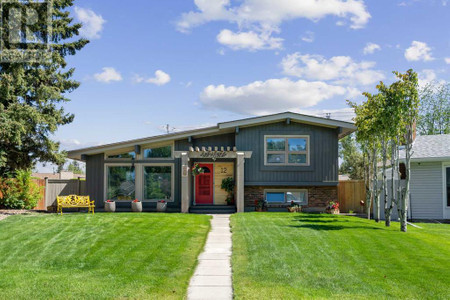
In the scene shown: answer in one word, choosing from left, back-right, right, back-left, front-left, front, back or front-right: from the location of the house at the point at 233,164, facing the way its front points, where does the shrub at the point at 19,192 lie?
right

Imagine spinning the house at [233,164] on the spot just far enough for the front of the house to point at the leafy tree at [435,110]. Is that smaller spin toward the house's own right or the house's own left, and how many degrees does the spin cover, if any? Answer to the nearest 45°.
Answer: approximately 135° to the house's own left

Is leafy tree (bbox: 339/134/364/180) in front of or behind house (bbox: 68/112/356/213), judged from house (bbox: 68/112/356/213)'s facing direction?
behind

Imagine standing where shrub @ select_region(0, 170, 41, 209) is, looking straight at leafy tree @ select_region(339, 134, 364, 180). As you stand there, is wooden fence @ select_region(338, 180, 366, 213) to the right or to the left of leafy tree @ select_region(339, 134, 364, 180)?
right

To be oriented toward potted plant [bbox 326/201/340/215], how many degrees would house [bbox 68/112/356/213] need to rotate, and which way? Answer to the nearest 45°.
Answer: approximately 90° to its left

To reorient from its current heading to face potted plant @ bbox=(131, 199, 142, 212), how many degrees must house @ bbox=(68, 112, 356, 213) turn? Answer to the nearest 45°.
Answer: approximately 90° to its right

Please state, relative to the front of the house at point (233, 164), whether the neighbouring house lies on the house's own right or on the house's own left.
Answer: on the house's own left

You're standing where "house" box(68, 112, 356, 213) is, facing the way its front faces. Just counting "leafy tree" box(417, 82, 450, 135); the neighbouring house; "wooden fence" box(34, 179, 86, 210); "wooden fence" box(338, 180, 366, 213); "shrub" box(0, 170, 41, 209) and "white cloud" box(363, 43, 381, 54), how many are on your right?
2

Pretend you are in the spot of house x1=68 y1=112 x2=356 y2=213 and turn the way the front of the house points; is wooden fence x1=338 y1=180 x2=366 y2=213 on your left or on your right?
on your left

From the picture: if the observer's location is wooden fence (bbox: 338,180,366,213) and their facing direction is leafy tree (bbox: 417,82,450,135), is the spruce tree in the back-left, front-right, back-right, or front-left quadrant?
back-left

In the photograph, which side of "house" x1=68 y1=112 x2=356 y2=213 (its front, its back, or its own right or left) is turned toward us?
front
